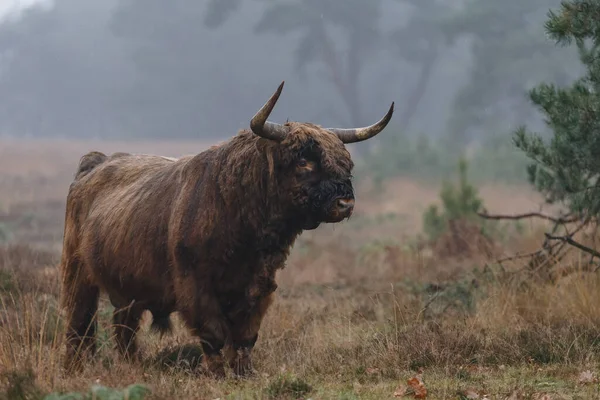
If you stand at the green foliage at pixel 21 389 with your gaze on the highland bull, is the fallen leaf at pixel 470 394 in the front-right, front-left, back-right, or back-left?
front-right

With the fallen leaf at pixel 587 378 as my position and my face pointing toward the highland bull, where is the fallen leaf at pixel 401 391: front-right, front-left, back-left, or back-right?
front-left

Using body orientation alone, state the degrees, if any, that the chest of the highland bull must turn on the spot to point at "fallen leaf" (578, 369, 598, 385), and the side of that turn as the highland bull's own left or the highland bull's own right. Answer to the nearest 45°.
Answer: approximately 45° to the highland bull's own left

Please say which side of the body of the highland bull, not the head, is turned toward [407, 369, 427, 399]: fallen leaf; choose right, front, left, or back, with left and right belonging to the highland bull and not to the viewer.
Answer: front

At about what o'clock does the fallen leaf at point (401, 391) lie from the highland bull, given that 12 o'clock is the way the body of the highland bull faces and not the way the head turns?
The fallen leaf is roughly at 12 o'clock from the highland bull.

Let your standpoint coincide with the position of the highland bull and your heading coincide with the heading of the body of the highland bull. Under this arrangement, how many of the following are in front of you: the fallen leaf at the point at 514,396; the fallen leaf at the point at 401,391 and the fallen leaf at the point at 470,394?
3

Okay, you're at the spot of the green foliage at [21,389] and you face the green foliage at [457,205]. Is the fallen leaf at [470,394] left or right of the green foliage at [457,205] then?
right

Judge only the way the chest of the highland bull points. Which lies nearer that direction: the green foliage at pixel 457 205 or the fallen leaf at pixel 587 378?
the fallen leaf

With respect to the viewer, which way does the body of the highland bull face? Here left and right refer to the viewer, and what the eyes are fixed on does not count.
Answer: facing the viewer and to the right of the viewer

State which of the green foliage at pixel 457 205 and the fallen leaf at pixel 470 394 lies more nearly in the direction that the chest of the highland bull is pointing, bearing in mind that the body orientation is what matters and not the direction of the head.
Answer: the fallen leaf

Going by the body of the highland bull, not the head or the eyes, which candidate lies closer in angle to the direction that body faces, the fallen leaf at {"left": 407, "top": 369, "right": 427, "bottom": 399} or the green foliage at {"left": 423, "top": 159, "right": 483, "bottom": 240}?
the fallen leaf

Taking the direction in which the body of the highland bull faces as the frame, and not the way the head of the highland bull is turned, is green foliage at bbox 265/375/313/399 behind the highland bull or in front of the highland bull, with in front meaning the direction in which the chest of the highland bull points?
in front

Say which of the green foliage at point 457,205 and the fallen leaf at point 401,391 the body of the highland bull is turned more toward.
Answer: the fallen leaf

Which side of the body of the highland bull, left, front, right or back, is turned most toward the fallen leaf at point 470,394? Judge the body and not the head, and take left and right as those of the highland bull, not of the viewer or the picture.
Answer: front
